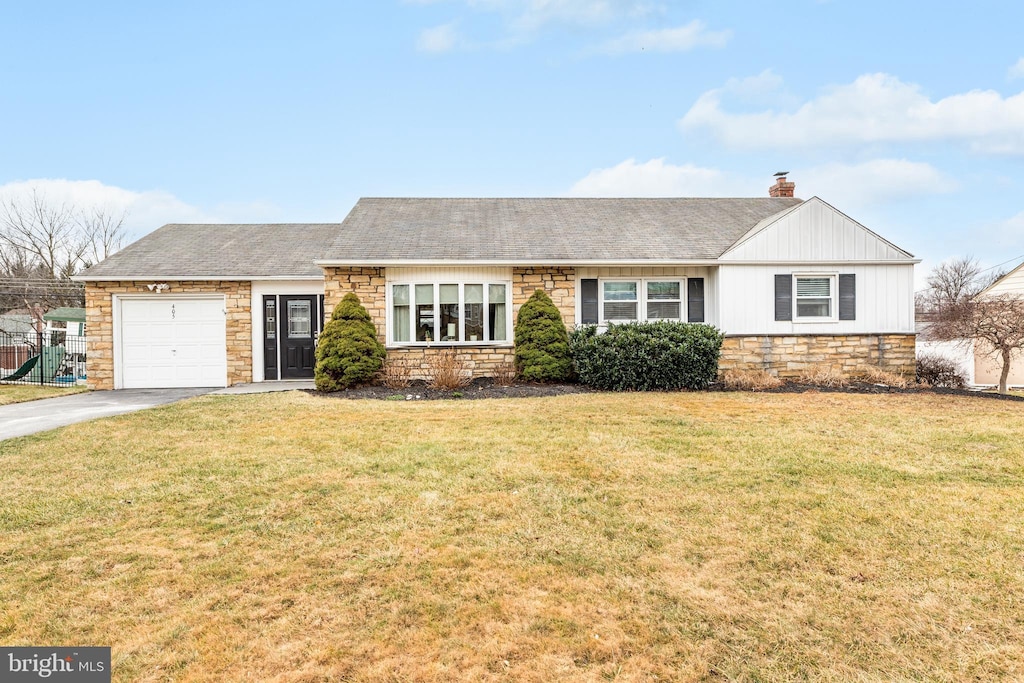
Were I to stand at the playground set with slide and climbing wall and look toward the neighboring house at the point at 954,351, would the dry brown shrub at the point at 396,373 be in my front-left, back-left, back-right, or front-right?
front-right

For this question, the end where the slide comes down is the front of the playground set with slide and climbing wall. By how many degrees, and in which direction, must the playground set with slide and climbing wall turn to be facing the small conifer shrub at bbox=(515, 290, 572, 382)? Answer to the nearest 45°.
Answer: approximately 135° to its left

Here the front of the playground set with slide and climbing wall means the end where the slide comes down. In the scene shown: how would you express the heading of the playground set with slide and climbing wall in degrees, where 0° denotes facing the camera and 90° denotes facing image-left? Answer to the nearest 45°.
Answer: approximately 90°

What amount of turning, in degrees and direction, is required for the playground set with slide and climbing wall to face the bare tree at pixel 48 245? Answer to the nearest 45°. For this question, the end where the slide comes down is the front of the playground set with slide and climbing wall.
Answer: approximately 90° to its right
